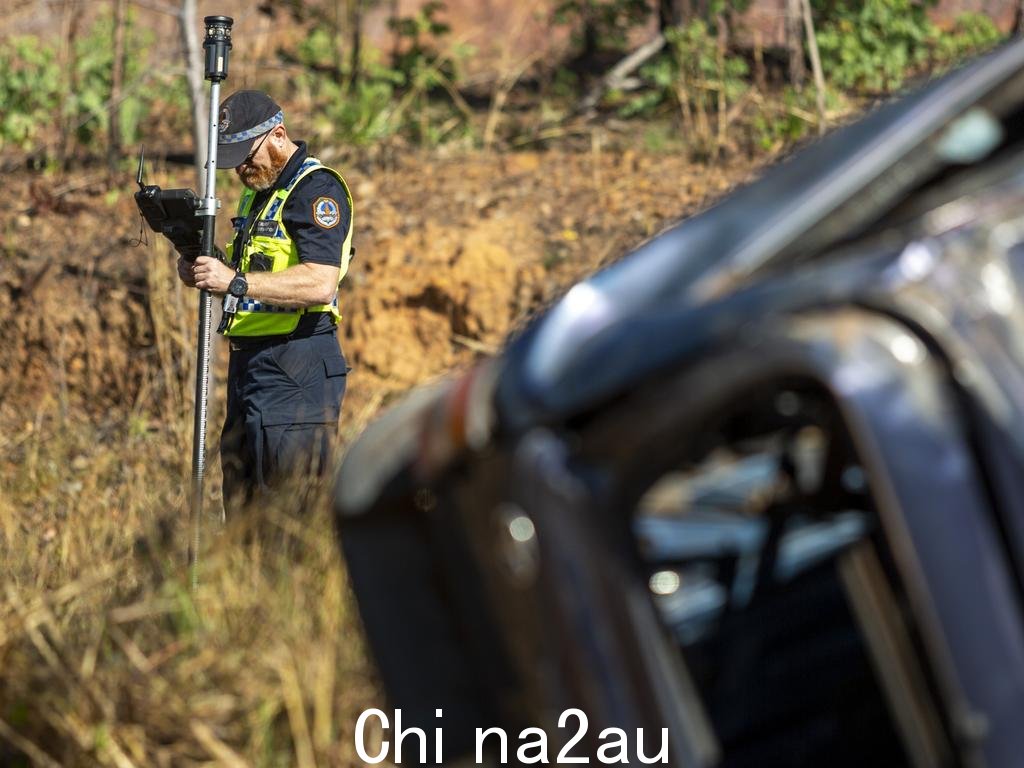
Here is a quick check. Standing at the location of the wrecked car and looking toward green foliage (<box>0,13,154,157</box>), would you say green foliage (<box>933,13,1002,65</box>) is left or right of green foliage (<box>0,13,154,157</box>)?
right

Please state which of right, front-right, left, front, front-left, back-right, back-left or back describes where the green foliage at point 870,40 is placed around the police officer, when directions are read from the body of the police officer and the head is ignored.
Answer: back

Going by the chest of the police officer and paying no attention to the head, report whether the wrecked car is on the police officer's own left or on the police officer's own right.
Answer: on the police officer's own left

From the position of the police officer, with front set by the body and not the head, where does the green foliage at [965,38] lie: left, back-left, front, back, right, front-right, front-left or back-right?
back

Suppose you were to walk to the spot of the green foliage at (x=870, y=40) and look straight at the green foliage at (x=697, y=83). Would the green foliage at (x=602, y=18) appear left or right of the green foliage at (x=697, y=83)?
right

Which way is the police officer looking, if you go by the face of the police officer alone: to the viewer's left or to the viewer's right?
to the viewer's left

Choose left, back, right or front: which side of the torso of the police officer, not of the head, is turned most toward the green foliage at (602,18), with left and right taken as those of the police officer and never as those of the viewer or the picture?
back

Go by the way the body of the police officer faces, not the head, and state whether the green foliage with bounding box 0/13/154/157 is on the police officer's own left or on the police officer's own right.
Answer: on the police officer's own right

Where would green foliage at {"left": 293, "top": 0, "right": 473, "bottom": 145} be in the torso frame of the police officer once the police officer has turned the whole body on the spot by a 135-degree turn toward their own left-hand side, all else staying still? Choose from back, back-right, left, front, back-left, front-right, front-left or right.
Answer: left

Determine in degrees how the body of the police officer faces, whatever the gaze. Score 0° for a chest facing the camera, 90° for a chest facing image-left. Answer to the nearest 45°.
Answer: approximately 45°

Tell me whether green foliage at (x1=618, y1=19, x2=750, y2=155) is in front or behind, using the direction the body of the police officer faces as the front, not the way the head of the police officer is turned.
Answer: behind
